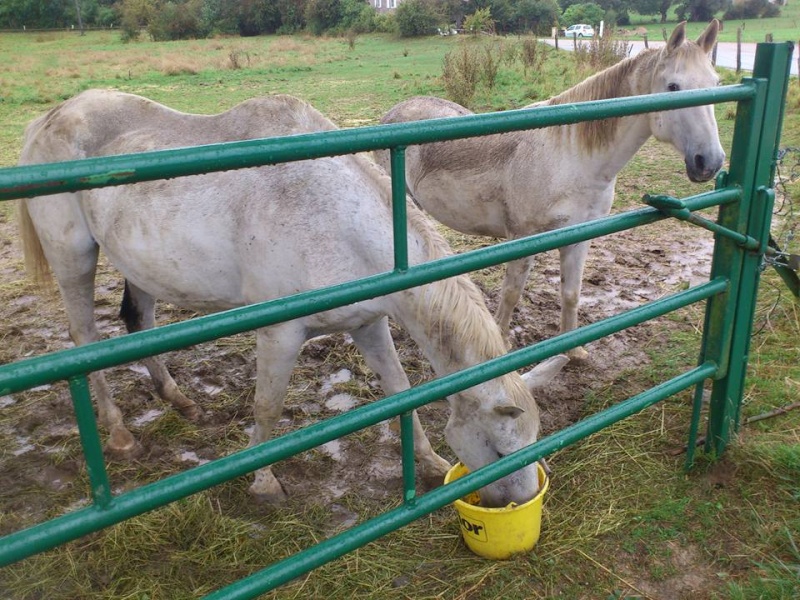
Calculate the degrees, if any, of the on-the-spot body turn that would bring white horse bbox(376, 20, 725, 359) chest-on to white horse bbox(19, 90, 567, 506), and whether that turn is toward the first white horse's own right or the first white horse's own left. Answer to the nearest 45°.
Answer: approximately 90° to the first white horse's own right

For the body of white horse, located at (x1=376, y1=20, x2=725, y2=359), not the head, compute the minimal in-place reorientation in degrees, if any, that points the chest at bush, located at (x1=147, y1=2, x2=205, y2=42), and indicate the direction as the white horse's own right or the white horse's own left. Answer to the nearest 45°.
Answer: approximately 180°

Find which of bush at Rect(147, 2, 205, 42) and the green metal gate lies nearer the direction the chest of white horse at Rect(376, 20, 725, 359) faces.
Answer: the green metal gate

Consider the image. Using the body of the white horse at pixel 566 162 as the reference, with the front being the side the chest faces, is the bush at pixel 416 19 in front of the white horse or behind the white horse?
behind

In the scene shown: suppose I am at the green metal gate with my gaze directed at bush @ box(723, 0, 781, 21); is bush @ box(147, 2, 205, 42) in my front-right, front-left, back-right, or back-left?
front-left

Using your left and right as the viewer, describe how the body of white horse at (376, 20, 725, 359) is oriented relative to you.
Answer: facing the viewer and to the right of the viewer

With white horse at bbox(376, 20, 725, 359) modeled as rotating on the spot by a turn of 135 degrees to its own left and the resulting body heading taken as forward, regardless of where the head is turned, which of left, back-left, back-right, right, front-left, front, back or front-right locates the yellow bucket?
back

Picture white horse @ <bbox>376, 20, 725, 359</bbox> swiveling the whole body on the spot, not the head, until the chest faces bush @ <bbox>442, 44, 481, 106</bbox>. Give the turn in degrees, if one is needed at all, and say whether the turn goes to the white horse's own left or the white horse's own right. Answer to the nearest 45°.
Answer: approximately 135° to the white horse's own left

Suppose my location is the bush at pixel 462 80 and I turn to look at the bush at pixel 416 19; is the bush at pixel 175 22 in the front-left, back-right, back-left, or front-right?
front-left
